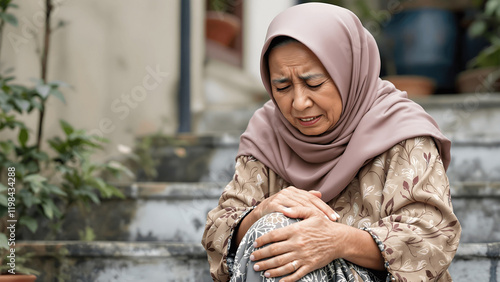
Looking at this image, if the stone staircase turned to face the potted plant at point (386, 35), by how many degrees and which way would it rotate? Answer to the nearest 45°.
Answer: approximately 180°

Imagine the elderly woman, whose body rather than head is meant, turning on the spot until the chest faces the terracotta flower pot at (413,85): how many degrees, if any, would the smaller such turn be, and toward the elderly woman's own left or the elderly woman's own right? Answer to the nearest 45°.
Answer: approximately 135° to the elderly woman's own right

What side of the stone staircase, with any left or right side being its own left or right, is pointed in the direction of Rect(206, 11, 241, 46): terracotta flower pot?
back

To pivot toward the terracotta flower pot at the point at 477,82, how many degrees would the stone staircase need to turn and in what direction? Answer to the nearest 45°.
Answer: approximately 135° to its left

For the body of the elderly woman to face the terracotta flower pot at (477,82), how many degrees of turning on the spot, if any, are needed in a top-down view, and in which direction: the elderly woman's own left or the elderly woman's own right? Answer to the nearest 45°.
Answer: approximately 135° to the elderly woman's own right

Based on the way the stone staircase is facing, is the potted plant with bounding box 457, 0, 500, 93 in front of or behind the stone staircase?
behind

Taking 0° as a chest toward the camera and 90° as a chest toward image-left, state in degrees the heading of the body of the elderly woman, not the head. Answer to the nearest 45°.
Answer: approximately 45°

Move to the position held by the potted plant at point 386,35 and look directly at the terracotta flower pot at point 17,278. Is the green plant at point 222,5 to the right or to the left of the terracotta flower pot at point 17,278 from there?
right

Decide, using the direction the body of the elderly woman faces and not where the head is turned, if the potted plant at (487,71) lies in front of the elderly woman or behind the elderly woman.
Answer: behind

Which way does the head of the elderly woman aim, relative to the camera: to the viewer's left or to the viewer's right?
to the viewer's left

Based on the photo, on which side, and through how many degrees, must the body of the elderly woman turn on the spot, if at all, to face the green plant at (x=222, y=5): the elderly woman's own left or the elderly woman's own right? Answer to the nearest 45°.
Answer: approximately 135° to the elderly woman's own right

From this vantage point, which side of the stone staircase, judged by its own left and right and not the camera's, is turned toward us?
front

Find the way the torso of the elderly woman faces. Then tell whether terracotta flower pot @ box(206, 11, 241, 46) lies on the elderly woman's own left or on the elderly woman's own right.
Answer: on the elderly woman's own right

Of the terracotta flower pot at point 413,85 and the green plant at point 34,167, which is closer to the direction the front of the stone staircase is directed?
the green plant
